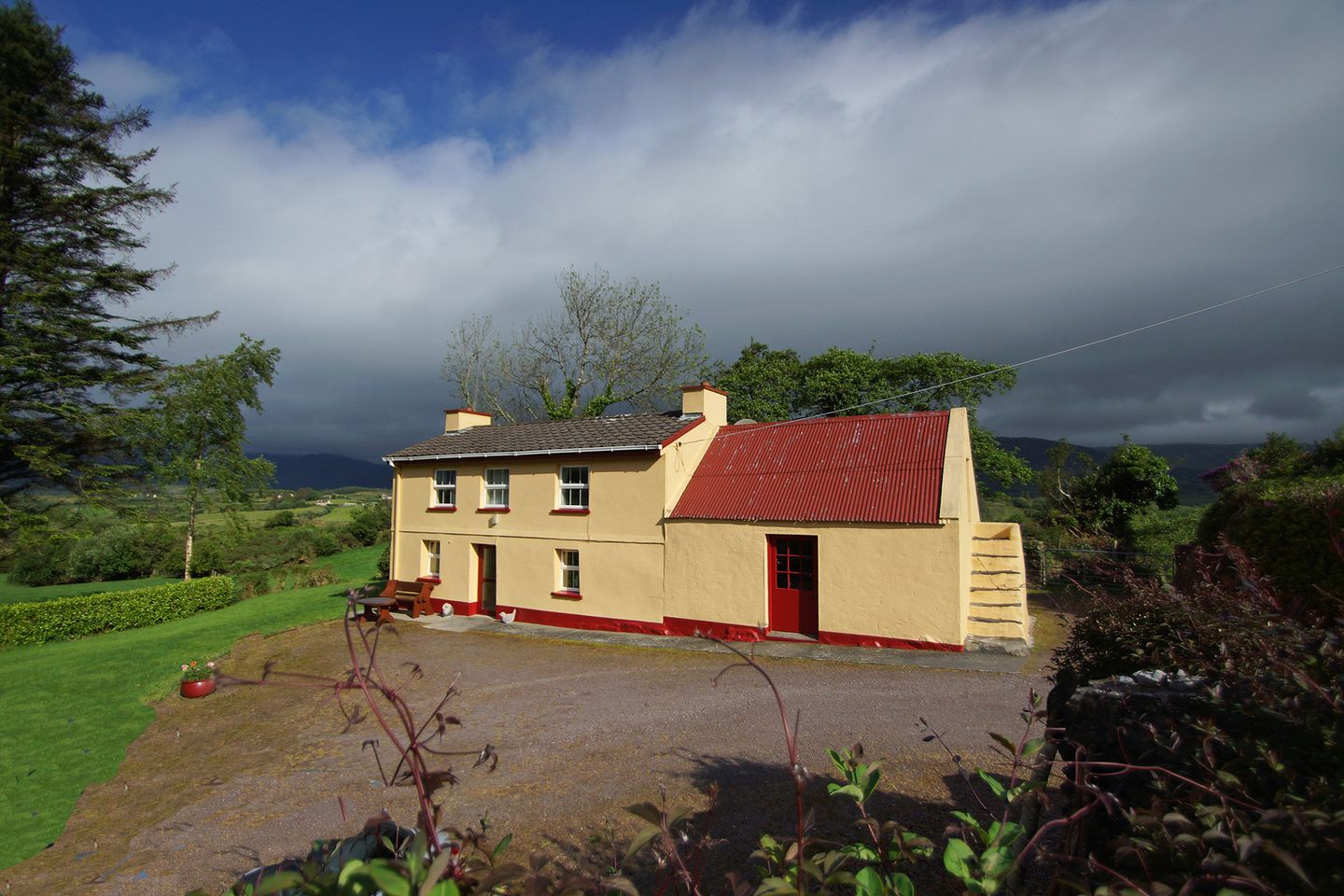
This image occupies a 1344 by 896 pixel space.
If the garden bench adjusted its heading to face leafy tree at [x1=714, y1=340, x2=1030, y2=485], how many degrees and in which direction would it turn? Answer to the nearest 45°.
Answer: approximately 135° to its left

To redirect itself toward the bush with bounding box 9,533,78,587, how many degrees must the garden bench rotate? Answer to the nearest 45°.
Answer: approximately 90° to its right

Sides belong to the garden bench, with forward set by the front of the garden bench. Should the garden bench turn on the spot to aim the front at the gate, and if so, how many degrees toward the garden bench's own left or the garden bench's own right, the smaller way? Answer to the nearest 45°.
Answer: approximately 135° to the garden bench's own left

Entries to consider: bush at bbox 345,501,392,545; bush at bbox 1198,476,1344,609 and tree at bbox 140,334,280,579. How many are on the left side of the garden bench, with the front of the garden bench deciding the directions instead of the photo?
1

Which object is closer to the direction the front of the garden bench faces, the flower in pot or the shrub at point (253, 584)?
the flower in pot

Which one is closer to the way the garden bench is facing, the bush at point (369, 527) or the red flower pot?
the red flower pot

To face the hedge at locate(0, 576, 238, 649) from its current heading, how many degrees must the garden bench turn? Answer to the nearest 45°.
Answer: approximately 90° to its right

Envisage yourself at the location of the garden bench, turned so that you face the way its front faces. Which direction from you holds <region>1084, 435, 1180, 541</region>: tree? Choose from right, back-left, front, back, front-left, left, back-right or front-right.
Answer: back-left

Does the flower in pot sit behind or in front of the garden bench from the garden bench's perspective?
in front

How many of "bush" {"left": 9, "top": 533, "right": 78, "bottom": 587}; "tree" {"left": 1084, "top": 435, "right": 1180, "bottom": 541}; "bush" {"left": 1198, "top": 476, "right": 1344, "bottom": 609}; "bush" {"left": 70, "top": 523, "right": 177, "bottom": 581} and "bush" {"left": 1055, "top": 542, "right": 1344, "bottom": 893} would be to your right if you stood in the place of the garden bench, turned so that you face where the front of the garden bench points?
2

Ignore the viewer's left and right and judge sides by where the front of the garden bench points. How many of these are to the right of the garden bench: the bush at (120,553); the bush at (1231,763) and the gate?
1

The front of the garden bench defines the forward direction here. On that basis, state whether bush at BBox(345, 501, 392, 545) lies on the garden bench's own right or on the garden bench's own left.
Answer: on the garden bench's own right

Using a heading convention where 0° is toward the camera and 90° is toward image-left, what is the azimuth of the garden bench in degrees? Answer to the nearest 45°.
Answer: approximately 45°

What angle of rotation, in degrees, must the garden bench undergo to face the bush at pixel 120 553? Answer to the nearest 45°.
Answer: approximately 90° to its right

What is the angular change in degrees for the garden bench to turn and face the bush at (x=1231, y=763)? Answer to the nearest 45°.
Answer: approximately 45° to its left
